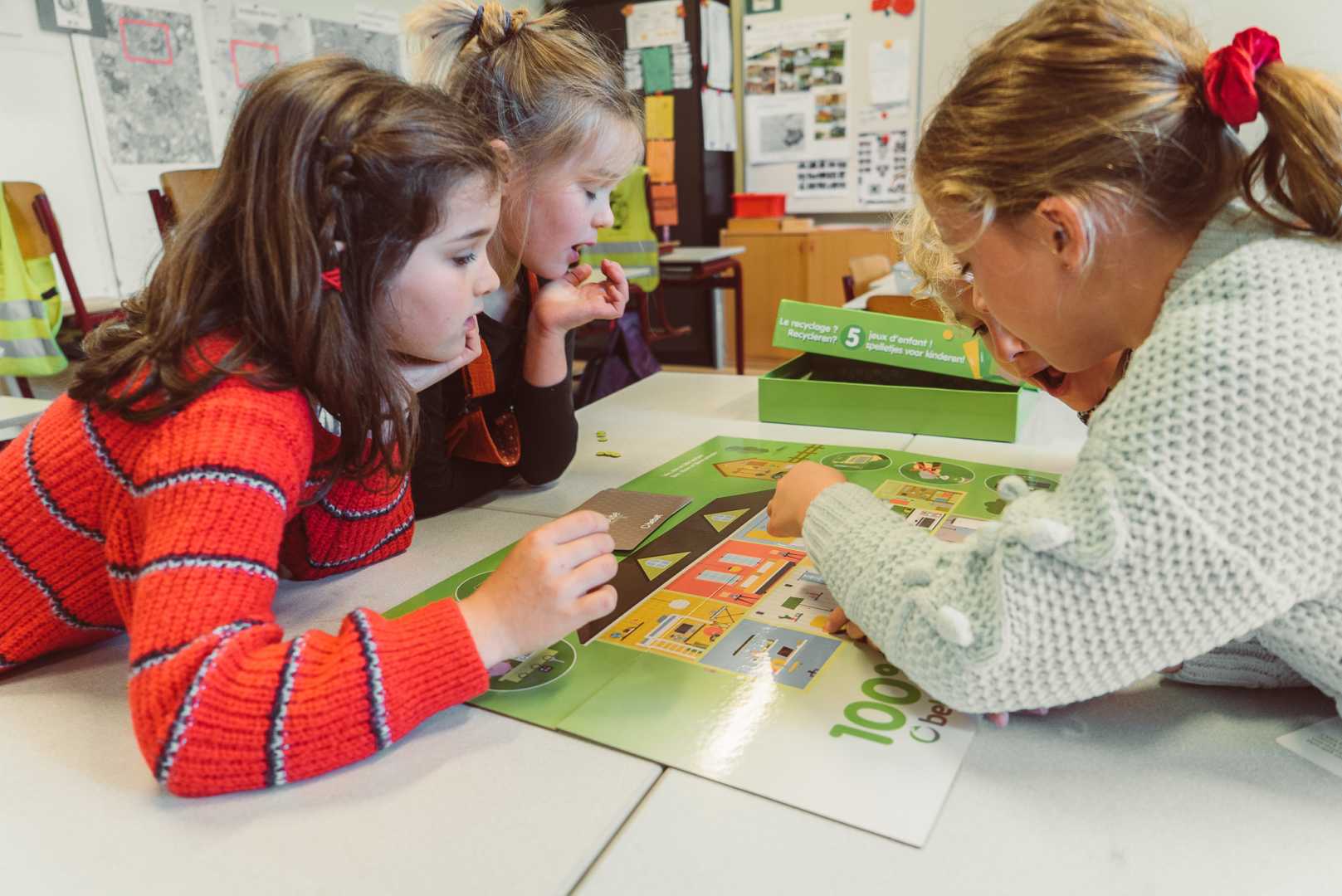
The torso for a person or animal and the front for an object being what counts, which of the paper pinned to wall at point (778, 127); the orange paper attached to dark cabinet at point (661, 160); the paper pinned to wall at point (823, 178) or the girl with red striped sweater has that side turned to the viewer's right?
the girl with red striped sweater

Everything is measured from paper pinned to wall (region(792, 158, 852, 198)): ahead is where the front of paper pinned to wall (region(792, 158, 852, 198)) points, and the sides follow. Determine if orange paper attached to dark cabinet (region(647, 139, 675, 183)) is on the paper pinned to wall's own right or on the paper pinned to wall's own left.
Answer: on the paper pinned to wall's own right

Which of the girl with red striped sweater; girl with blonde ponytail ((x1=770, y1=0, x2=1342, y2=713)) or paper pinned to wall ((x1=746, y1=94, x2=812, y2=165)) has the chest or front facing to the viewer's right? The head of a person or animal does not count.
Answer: the girl with red striped sweater

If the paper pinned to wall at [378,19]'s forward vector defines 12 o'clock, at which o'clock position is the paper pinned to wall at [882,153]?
the paper pinned to wall at [882,153] is roughly at 9 o'clock from the paper pinned to wall at [378,19].

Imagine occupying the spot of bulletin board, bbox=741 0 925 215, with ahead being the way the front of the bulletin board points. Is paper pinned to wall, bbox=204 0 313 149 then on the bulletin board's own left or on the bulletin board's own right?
on the bulletin board's own right

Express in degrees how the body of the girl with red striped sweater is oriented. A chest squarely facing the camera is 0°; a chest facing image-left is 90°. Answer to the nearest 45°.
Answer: approximately 270°

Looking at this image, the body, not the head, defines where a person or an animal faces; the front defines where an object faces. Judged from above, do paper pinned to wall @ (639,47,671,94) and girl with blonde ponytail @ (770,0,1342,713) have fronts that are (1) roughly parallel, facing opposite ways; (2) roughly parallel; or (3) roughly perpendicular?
roughly perpendicular

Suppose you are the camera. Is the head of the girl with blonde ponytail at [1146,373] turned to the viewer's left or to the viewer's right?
to the viewer's left

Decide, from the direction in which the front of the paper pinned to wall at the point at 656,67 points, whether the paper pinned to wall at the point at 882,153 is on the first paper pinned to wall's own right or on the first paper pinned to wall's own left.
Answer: on the first paper pinned to wall's own left

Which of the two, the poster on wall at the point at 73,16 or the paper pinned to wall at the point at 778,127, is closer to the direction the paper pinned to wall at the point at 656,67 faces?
the poster on wall
